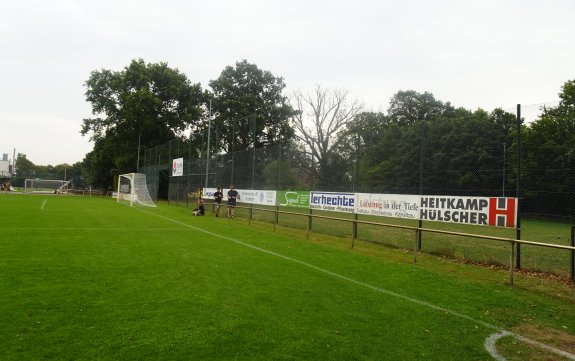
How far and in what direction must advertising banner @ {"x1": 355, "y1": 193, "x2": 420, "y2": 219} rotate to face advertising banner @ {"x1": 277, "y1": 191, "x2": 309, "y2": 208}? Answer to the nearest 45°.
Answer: approximately 90° to its right

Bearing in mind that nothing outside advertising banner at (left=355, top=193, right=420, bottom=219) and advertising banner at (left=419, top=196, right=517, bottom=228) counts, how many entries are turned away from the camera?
0

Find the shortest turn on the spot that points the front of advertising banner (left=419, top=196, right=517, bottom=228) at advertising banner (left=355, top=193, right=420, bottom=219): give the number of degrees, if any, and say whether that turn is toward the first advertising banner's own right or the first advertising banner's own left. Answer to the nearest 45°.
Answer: approximately 90° to the first advertising banner's own right

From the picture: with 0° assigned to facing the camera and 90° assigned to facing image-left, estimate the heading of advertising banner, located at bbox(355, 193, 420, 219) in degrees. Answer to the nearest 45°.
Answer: approximately 45°

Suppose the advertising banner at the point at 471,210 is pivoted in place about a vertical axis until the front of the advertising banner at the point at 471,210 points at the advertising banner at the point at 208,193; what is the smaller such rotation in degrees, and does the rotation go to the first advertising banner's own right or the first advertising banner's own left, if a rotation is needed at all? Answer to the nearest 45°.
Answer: approximately 90° to the first advertising banner's own right

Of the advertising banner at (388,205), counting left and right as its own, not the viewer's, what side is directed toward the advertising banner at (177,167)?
right

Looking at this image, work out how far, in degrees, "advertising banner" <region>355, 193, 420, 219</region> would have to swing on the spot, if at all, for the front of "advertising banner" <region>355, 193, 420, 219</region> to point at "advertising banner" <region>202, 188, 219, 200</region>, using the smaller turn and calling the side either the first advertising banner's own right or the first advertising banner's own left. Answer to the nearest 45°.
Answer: approximately 90° to the first advertising banner's own right

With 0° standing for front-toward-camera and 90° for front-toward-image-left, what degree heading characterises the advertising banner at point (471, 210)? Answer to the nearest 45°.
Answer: approximately 45°

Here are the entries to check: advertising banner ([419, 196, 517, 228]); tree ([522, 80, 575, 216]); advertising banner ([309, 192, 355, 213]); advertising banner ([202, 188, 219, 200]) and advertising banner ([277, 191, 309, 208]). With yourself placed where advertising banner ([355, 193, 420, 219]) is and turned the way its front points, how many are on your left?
2

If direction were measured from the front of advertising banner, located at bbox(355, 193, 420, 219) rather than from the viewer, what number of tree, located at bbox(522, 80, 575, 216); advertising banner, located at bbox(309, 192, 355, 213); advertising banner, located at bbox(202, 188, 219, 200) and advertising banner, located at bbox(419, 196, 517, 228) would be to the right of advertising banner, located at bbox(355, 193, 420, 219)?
2

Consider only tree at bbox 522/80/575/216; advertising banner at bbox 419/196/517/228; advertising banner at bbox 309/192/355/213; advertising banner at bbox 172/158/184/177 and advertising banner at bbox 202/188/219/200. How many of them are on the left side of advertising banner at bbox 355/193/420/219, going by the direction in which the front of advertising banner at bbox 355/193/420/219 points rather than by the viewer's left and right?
2
